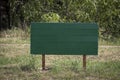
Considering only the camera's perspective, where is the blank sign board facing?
facing the viewer
